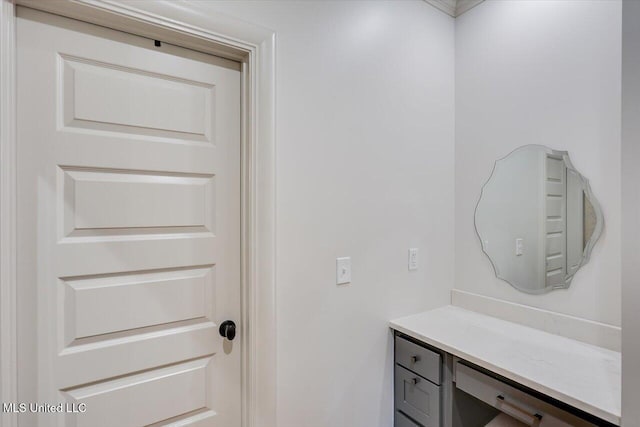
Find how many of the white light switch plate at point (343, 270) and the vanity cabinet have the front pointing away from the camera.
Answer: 0

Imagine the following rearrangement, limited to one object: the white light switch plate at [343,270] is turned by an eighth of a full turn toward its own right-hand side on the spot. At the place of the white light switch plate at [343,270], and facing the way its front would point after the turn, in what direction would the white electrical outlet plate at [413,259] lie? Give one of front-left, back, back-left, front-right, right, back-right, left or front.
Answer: back-left

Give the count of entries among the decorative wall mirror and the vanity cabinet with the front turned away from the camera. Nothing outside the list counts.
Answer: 0

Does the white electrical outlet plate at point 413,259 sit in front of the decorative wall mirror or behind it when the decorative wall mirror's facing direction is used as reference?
in front

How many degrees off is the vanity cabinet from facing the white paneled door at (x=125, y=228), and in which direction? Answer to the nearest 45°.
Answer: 0° — it already faces it

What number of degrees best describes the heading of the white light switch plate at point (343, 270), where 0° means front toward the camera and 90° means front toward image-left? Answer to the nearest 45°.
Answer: approximately 315°

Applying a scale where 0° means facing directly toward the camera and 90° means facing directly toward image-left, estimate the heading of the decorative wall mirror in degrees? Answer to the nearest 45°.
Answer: approximately 45°

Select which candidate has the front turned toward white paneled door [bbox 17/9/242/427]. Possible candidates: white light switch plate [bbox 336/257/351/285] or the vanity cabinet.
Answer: the vanity cabinet
